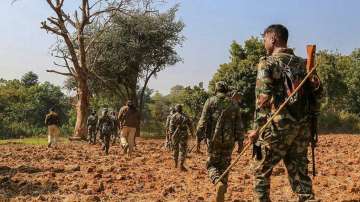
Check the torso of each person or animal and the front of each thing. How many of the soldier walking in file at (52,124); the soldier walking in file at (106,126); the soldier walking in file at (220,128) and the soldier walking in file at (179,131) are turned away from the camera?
4

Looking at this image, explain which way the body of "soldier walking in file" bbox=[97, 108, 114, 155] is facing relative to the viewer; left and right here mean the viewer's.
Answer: facing away from the viewer

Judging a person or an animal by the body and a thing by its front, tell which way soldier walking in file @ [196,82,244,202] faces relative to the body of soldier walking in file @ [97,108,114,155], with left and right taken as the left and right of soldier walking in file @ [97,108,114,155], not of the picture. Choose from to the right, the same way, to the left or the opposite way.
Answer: the same way

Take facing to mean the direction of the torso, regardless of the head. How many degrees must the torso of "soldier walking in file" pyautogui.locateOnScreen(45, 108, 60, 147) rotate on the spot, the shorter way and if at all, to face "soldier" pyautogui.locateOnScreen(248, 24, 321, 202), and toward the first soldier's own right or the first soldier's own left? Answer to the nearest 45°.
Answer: approximately 180°

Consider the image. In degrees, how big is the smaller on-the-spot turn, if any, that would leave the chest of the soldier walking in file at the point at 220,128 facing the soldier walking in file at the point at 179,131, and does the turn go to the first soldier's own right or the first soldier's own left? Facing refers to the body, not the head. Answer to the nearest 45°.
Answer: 0° — they already face them

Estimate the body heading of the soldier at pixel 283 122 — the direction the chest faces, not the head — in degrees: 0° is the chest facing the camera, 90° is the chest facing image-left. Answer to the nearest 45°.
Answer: approximately 135°

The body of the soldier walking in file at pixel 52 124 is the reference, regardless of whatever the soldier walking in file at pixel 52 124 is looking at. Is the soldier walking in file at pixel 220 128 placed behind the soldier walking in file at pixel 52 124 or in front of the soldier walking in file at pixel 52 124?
behind

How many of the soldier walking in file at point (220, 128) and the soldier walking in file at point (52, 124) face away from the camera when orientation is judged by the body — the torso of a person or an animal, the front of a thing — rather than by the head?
2

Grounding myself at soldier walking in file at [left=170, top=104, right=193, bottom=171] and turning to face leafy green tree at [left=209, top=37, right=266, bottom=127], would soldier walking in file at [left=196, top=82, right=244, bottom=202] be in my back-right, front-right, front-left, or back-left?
back-right

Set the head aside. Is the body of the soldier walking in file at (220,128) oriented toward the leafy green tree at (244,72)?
yes

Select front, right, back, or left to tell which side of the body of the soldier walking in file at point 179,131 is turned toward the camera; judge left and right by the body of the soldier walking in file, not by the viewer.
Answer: back

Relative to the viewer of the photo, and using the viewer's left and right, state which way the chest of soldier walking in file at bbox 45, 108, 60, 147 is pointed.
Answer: facing away from the viewer

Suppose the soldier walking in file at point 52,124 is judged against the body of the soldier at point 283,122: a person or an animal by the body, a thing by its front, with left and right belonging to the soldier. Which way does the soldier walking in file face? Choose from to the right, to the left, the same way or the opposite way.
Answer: the same way

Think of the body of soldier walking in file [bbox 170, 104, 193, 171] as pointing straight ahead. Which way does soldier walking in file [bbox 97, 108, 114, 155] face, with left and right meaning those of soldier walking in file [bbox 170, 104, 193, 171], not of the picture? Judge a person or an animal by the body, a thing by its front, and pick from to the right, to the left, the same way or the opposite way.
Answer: the same way

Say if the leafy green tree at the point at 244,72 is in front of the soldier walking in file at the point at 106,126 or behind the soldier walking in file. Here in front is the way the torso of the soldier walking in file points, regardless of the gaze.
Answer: in front

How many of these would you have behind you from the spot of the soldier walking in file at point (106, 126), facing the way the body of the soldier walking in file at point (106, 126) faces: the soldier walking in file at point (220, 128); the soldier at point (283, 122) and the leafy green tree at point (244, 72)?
2

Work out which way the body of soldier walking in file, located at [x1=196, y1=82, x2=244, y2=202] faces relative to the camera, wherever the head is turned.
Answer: away from the camera

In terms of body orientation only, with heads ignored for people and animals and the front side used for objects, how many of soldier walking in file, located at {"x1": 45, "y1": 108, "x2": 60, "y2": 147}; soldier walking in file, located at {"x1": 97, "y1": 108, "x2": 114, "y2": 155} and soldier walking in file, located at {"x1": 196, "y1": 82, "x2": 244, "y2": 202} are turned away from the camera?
3
